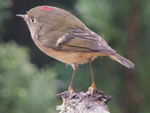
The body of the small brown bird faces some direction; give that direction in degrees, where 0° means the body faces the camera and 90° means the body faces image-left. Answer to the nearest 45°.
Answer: approximately 90°
